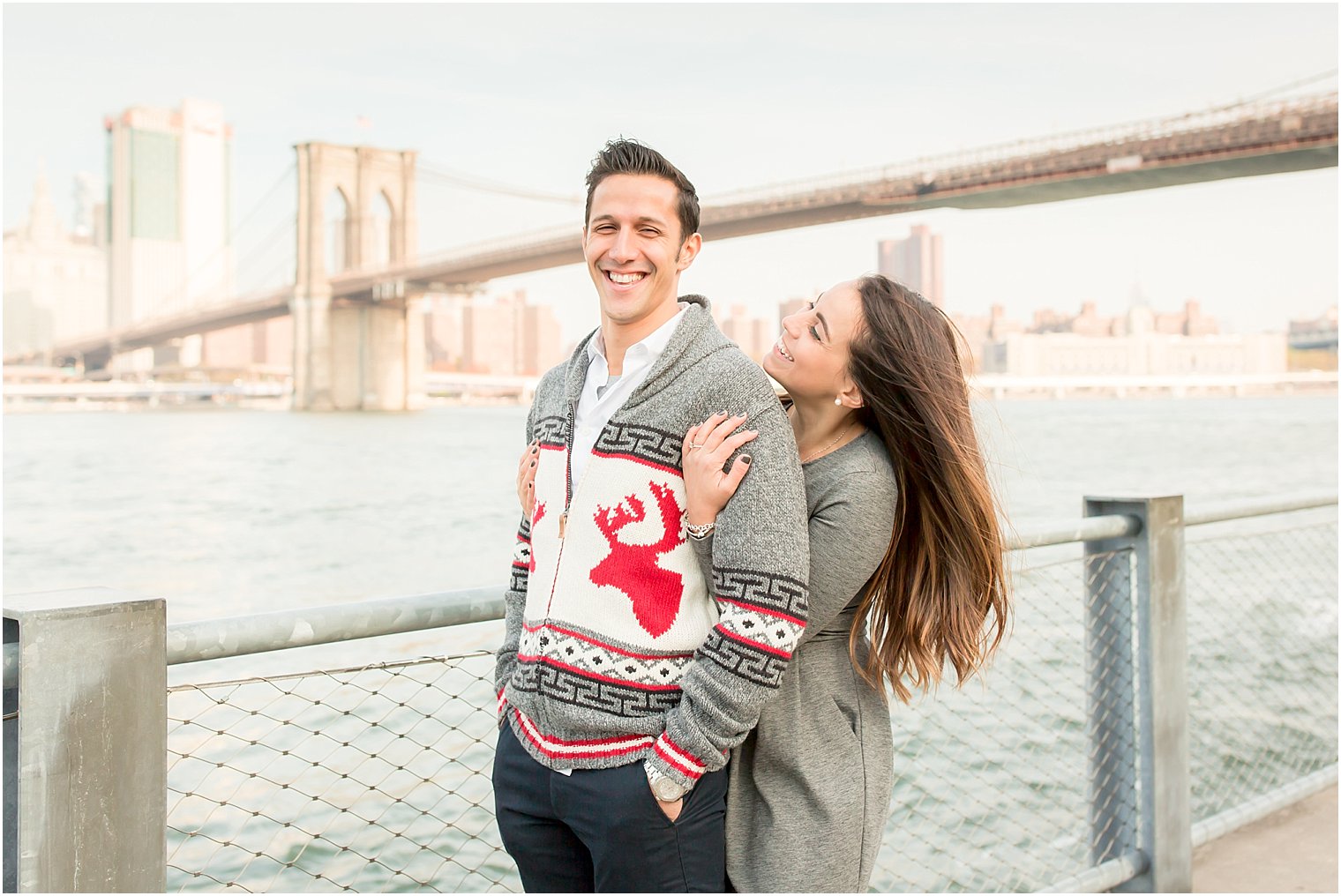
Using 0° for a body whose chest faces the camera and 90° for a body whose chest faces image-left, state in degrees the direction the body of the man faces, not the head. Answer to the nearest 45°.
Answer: approximately 45°

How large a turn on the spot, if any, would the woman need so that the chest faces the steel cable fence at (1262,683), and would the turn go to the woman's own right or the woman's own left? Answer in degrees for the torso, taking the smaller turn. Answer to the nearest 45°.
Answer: approximately 180°

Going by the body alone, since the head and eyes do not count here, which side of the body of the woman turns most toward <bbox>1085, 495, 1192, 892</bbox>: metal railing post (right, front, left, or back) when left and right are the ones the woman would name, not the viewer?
back

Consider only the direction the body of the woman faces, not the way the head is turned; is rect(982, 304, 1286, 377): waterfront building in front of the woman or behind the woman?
behind

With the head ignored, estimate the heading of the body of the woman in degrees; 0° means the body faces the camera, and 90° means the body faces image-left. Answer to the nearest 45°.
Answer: approximately 45°

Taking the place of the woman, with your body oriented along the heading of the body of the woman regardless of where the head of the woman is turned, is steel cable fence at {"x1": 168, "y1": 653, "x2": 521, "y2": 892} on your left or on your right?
on your right

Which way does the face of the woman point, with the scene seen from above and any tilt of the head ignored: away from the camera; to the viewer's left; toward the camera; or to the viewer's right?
to the viewer's left

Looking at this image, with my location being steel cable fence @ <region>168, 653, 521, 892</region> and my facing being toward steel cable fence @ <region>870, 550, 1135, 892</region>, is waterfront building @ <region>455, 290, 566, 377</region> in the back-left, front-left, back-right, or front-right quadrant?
front-left

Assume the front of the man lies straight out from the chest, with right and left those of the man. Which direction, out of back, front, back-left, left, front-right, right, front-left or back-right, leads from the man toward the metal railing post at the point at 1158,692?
back

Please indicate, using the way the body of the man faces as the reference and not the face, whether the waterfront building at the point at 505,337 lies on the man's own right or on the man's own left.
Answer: on the man's own right
